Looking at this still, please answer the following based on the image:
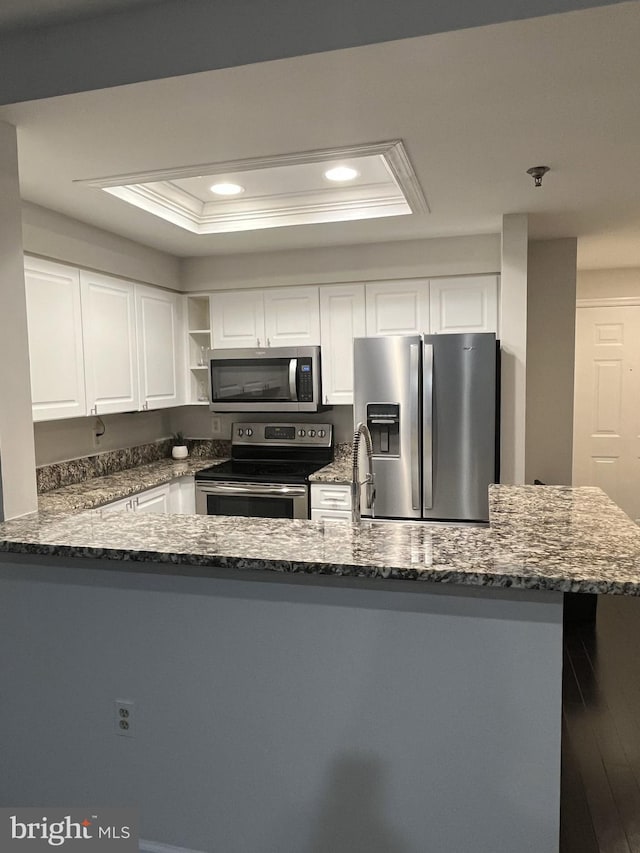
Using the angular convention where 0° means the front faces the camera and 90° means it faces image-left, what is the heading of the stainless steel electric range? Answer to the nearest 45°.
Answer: approximately 0°

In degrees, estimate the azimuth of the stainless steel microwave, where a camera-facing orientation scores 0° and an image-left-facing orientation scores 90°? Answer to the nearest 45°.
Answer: approximately 0°

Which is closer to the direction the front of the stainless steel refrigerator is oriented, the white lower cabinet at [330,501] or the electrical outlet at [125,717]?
the electrical outlet

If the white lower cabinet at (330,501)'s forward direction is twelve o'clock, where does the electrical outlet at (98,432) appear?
The electrical outlet is roughly at 3 o'clock from the white lower cabinet.

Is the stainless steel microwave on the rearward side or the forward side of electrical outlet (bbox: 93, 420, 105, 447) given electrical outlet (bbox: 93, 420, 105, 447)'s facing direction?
on the forward side

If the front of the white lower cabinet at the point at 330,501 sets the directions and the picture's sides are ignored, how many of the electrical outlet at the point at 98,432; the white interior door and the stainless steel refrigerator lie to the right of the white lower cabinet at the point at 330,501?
1

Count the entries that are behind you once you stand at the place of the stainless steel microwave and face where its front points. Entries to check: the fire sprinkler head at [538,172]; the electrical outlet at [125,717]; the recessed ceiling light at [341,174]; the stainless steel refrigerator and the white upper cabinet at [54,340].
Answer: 0

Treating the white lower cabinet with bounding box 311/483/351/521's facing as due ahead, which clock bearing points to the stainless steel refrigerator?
The stainless steel refrigerator is roughly at 10 o'clock from the white lower cabinet.

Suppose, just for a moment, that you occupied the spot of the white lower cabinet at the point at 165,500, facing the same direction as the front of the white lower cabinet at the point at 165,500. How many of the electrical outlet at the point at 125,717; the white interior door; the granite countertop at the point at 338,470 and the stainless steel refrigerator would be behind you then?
0

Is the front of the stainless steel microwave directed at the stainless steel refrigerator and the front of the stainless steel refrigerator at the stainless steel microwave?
no

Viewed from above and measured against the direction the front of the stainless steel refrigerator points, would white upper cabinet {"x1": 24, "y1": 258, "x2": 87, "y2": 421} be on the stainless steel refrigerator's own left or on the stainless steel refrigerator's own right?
on the stainless steel refrigerator's own right

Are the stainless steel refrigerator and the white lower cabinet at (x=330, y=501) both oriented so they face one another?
no

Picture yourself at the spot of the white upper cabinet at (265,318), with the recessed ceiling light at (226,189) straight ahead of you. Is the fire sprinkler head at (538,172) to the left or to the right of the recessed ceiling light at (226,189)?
left

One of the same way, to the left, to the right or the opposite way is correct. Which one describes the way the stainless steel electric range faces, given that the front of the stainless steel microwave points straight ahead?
the same way

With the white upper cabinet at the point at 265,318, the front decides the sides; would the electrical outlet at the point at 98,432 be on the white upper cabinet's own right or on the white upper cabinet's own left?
on the white upper cabinet's own right

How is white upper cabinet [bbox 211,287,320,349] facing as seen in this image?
toward the camera

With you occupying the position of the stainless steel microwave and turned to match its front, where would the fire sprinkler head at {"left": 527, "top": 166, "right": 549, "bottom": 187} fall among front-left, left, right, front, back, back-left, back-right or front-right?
front-left

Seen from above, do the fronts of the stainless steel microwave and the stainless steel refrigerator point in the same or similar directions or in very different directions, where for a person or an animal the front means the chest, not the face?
same or similar directions
